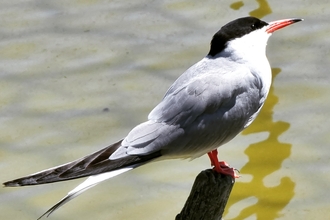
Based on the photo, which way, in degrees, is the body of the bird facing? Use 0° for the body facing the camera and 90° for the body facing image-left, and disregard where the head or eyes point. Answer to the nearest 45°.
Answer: approximately 270°
